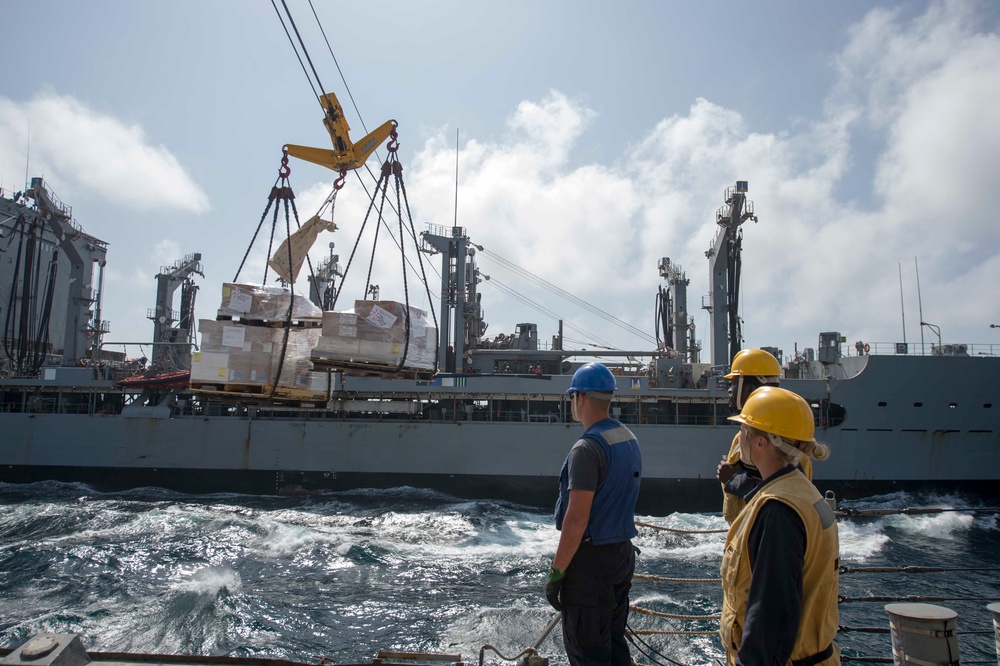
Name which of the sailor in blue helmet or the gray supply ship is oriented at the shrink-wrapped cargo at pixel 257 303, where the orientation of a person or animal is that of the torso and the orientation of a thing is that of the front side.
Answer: the sailor in blue helmet

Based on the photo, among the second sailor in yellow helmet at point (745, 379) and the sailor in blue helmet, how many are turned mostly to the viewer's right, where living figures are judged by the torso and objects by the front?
0

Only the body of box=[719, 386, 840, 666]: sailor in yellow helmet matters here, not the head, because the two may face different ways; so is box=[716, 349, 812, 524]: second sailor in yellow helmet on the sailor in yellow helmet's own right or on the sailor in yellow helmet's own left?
on the sailor in yellow helmet's own right

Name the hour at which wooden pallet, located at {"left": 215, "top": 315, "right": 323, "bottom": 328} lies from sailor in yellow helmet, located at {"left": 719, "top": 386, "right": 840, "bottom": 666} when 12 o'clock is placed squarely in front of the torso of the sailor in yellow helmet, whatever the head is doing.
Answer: The wooden pallet is roughly at 1 o'clock from the sailor in yellow helmet.

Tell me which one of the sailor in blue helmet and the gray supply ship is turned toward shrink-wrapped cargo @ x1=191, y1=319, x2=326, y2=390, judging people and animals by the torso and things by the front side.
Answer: the sailor in blue helmet

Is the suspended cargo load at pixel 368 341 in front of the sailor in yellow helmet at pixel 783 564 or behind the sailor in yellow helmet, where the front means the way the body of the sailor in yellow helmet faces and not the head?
in front

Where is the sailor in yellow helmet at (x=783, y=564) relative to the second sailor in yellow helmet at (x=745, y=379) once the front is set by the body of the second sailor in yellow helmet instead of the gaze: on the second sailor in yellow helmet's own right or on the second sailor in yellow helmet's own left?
on the second sailor in yellow helmet's own left

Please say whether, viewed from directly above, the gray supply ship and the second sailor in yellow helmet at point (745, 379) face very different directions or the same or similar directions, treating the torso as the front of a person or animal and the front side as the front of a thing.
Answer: very different directions
